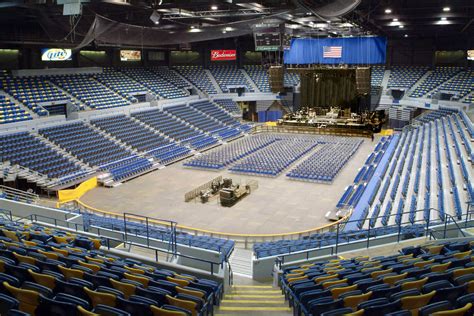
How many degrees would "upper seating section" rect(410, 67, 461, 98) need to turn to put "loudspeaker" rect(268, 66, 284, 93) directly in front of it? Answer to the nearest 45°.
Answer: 0° — it already faces it

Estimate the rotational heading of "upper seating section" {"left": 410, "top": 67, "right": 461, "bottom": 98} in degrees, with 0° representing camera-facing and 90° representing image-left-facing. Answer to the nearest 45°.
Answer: approximately 45°

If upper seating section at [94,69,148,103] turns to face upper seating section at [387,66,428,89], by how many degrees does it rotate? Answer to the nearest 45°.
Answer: approximately 45° to its left

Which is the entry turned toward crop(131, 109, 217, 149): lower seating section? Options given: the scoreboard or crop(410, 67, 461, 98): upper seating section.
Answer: the upper seating section

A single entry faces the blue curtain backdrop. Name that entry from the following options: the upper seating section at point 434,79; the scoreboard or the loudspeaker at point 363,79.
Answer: the upper seating section

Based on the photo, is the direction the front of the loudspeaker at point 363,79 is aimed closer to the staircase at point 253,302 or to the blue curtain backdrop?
the staircase

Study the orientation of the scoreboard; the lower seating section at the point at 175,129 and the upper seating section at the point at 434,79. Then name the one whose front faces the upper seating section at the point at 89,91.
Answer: the upper seating section at the point at 434,79

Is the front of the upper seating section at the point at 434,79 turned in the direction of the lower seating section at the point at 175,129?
yes

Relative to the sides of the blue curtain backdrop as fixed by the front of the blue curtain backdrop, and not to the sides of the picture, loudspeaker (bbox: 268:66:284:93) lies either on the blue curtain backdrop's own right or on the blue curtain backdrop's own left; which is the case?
on the blue curtain backdrop's own right

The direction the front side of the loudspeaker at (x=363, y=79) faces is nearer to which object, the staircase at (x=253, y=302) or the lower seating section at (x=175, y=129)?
the staircase

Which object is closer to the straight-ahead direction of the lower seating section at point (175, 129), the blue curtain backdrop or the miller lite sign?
the blue curtain backdrop

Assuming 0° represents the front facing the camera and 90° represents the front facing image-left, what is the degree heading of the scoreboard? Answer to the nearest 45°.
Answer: approximately 0°

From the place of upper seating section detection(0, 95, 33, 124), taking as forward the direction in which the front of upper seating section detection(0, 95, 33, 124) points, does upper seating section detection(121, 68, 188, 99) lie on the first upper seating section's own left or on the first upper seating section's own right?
on the first upper seating section's own left

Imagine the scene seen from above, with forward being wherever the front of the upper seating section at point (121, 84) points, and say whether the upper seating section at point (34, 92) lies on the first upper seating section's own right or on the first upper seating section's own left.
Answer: on the first upper seating section's own right

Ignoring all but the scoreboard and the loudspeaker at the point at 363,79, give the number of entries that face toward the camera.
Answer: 2

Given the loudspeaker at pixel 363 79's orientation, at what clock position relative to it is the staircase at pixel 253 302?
The staircase is roughly at 12 o'clock from the loudspeaker.
